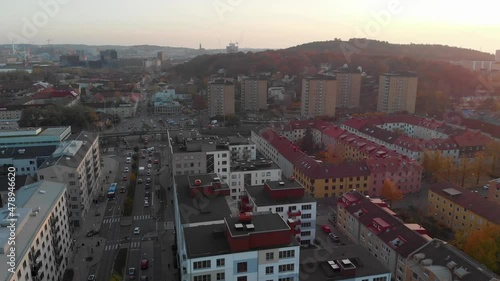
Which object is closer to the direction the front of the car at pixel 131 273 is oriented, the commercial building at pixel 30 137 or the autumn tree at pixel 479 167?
the commercial building

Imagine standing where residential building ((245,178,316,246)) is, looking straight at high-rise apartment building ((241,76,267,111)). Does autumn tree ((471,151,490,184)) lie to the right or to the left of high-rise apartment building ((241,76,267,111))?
right

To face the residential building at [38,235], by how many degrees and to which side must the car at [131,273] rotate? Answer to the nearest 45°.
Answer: approximately 90° to its left

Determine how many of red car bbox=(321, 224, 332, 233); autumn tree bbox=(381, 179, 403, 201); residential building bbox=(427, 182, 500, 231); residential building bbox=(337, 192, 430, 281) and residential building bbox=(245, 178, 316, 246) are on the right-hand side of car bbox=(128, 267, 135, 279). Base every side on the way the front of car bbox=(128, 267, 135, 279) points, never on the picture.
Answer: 5

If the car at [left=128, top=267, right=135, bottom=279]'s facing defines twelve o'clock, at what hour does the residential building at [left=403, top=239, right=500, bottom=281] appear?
The residential building is roughly at 4 o'clock from the car.

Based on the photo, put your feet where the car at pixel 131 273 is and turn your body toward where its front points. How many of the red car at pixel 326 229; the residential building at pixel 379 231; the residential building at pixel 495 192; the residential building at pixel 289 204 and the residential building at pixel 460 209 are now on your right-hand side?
5

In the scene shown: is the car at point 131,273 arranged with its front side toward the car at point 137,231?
yes

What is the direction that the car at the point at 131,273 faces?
away from the camera

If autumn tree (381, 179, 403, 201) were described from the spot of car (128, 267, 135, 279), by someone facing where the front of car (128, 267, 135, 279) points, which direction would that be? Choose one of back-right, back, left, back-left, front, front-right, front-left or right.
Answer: right
